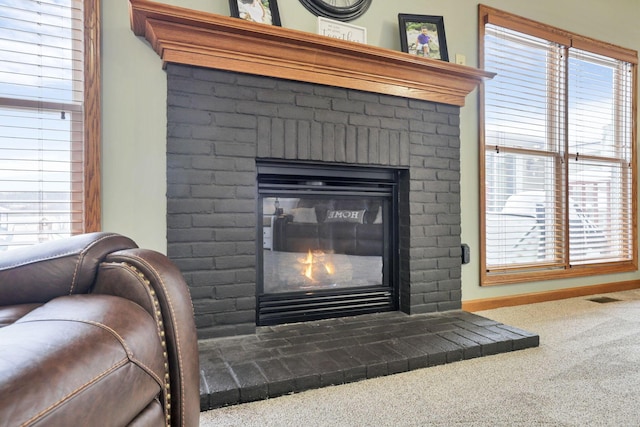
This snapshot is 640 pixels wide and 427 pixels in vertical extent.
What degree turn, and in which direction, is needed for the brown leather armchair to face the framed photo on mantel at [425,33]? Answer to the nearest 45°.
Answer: approximately 90° to its left

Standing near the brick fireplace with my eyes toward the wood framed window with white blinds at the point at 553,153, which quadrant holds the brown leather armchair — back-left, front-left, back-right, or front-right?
back-right

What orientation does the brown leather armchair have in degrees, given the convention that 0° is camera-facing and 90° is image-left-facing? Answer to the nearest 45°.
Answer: approximately 315°
